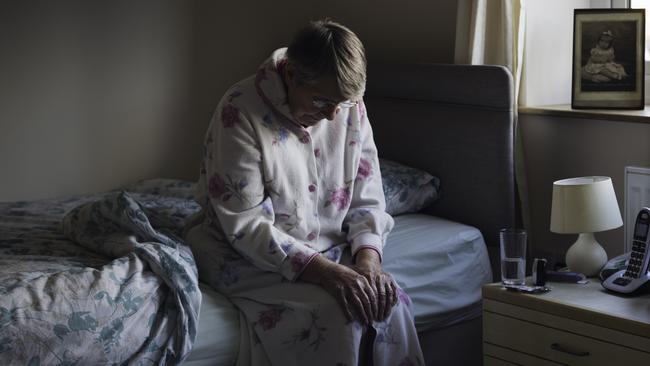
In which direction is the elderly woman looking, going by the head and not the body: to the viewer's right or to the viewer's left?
to the viewer's right

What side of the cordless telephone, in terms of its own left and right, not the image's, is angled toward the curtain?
right

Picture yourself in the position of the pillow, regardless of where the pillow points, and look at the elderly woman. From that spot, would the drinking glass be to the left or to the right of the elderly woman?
left

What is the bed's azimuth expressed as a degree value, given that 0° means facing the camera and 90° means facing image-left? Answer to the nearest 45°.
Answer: approximately 45°

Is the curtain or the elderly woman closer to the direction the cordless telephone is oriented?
the elderly woman

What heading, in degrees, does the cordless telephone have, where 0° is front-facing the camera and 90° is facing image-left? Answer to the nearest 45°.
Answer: approximately 45°

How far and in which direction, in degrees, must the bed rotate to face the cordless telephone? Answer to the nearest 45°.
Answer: approximately 135° to its left

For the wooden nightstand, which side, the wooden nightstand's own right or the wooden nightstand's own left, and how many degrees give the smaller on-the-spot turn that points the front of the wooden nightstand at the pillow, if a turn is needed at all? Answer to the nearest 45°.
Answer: approximately 90° to the wooden nightstand's own right

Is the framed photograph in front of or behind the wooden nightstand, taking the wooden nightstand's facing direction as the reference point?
behind
